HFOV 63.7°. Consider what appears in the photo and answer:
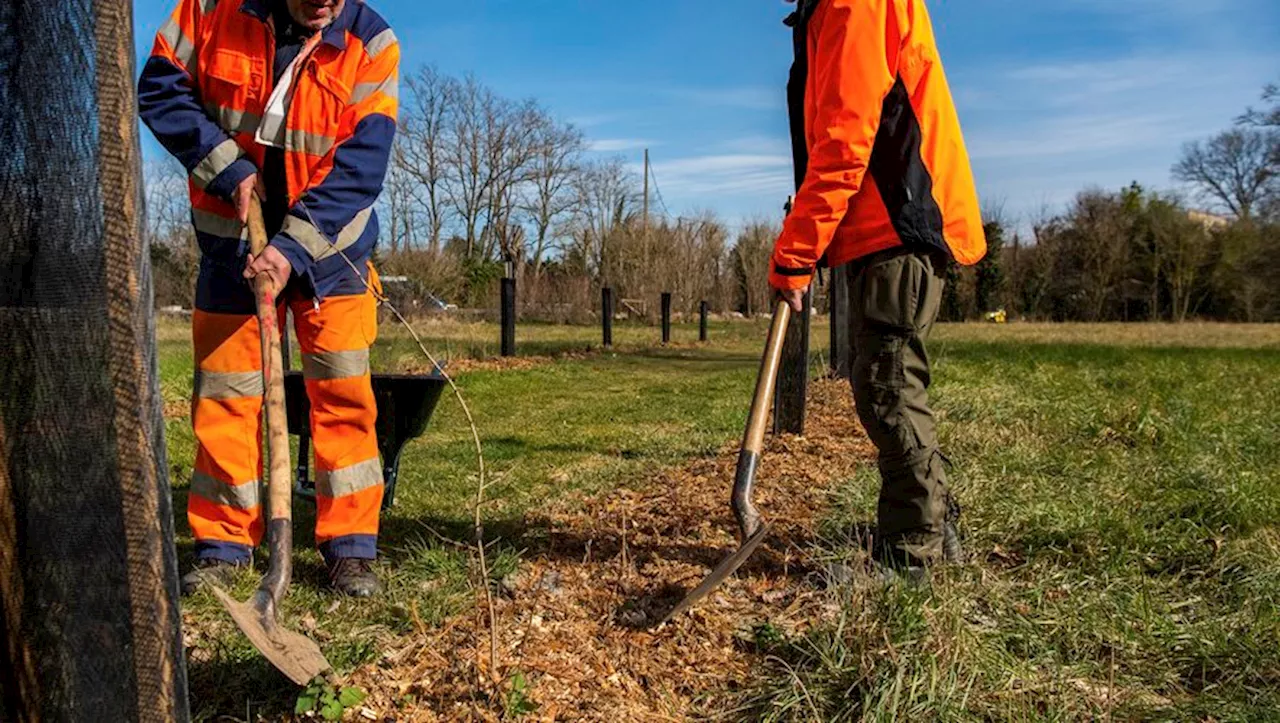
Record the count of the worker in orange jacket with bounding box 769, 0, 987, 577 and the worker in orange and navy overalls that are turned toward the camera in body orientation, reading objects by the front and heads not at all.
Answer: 1

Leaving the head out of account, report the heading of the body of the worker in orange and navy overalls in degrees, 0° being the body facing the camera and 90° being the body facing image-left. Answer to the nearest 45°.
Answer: approximately 0°

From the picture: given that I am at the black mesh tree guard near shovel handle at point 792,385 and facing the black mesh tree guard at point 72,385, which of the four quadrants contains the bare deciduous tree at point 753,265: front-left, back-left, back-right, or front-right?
back-right

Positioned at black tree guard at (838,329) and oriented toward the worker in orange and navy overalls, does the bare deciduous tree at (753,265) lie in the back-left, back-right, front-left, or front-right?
back-right

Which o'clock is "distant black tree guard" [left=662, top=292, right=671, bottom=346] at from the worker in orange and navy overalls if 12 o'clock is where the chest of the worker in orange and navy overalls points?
The distant black tree guard is roughly at 7 o'clock from the worker in orange and navy overalls.

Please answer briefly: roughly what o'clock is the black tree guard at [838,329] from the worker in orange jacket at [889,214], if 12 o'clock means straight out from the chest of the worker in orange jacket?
The black tree guard is roughly at 3 o'clock from the worker in orange jacket.

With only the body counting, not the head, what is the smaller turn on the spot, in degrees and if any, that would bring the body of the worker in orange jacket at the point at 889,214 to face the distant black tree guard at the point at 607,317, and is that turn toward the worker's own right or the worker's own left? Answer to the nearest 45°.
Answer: approximately 90° to the worker's own right

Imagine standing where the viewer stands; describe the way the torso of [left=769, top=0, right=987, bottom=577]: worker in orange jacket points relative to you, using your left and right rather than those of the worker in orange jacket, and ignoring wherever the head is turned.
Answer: facing to the left of the viewer

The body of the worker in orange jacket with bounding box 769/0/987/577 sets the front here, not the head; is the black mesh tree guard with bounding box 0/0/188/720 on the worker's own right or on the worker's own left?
on the worker's own left
